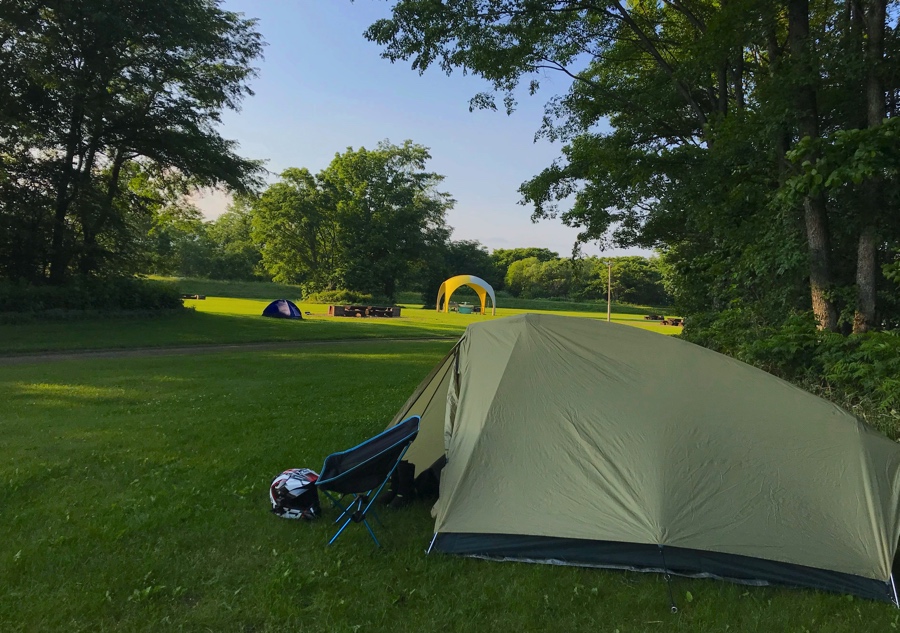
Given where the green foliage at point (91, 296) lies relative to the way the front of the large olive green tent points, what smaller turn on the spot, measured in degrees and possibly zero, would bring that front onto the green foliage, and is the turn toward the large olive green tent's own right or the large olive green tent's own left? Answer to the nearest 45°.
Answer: approximately 45° to the large olive green tent's own right

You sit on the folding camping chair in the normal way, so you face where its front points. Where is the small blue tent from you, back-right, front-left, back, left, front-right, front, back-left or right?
right

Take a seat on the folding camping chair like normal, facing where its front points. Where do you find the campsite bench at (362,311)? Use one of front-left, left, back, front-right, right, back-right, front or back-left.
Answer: right

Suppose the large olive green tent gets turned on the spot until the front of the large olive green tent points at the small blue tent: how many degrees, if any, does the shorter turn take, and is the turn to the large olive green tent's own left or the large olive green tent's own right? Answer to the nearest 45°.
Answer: approximately 45° to the large olive green tent's own right

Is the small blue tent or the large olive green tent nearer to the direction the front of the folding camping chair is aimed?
the small blue tent

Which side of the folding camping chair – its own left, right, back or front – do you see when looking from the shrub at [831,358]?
back

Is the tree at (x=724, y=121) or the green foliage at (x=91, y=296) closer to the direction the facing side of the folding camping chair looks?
the green foliage

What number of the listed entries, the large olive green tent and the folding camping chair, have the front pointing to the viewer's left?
2

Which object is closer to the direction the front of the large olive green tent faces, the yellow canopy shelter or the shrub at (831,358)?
the yellow canopy shelter

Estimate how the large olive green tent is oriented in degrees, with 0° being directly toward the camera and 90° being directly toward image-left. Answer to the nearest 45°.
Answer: approximately 90°

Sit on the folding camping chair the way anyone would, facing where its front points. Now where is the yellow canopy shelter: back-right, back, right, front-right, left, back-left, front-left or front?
right

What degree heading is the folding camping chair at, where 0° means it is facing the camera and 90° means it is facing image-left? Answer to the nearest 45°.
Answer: approximately 90°

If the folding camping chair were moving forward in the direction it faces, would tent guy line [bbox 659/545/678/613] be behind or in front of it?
behind

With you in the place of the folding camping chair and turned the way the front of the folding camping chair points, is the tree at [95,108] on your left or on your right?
on your right

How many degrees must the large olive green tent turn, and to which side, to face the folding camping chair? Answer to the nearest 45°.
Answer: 0° — it already faces it
